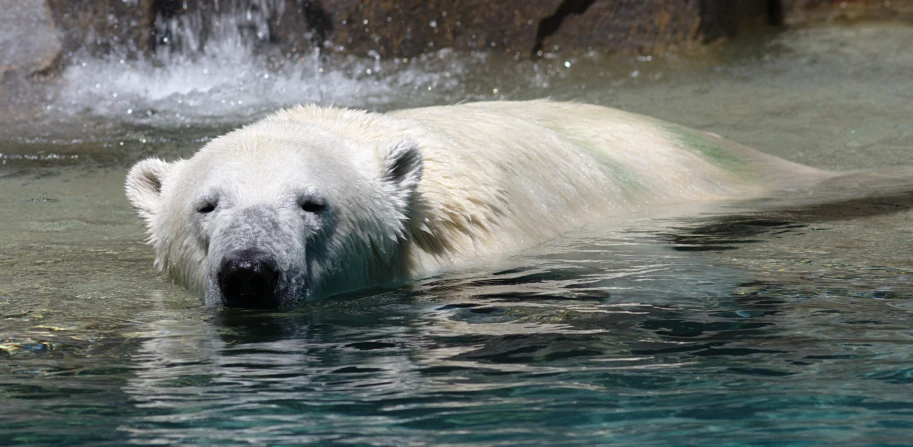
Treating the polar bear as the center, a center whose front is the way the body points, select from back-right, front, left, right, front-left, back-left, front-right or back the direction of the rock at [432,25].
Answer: back-right

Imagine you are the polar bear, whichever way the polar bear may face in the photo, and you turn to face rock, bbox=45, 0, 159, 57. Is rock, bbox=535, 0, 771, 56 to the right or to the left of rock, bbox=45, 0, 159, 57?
right

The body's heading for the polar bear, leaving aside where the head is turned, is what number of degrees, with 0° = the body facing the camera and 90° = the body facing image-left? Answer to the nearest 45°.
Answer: approximately 45°

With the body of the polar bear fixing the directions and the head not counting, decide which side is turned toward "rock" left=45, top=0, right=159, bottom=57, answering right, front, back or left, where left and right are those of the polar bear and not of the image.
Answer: right

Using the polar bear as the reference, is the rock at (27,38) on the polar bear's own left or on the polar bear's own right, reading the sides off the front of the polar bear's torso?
on the polar bear's own right

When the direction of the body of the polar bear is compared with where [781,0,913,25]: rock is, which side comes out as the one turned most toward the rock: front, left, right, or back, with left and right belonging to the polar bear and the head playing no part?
back
